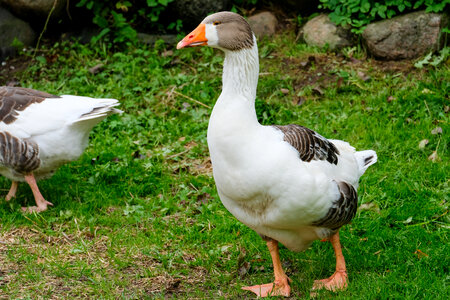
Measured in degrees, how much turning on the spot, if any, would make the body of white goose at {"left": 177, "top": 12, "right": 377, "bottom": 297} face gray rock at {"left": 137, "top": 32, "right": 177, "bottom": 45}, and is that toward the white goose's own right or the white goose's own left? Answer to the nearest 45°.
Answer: approximately 135° to the white goose's own right

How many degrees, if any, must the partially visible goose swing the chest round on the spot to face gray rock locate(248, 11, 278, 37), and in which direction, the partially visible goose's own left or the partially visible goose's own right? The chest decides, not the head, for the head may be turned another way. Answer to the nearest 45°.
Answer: approximately 135° to the partially visible goose's own right

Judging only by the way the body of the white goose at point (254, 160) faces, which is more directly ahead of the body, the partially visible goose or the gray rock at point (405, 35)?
the partially visible goose

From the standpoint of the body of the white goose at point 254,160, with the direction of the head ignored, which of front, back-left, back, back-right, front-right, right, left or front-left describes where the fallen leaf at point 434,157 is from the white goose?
back

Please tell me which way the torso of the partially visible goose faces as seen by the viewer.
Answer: to the viewer's left

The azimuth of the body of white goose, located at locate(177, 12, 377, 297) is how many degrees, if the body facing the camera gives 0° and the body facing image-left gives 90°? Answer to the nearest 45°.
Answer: approximately 45°

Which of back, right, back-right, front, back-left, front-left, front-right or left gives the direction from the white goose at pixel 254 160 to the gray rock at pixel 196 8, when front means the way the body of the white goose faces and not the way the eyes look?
back-right

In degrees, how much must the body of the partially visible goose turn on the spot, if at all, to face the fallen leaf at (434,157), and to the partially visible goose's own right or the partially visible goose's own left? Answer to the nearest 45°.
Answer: approximately 180°

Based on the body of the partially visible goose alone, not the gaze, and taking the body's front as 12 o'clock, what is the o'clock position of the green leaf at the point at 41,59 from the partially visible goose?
The green leaf is roughly at 3 o'clock from the partially visible goose.
